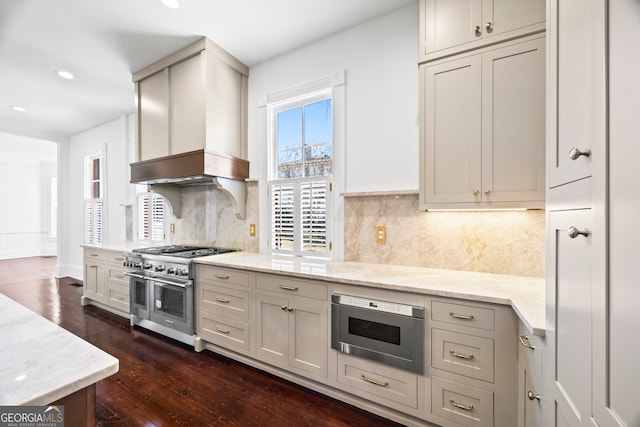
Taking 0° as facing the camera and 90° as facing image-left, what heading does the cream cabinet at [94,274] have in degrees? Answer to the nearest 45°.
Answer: approximately 45°

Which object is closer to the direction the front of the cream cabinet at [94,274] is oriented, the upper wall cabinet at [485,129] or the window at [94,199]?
the upper wall cabinet

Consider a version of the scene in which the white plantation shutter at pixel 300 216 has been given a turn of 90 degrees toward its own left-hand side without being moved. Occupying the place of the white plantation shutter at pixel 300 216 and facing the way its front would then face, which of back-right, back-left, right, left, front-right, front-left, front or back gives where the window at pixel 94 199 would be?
back

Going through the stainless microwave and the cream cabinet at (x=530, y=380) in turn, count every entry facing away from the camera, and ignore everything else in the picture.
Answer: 0

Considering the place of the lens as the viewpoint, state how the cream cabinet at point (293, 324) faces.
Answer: facing the viewer and to the left of the viewer

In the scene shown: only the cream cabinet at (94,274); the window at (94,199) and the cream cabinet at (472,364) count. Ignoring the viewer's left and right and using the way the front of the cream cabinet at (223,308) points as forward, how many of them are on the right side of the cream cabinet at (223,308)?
2

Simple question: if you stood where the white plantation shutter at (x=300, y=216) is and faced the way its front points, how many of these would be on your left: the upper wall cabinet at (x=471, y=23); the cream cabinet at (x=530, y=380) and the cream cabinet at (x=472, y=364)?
3

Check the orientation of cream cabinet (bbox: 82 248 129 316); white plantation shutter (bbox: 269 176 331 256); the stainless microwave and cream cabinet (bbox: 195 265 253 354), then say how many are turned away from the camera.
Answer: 0

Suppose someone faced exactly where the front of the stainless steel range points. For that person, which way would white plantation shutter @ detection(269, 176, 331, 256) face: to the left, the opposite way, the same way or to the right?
the same way

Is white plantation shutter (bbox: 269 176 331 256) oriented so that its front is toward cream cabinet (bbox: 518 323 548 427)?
no

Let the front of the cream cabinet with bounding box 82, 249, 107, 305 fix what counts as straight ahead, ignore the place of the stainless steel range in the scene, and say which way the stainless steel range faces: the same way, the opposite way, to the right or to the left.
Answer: the same way

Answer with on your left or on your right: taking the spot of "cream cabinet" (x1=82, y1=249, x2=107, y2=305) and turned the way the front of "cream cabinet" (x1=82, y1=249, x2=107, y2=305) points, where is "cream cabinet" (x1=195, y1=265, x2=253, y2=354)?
on your left

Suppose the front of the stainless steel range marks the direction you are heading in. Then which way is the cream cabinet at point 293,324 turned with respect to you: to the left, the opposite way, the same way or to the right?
the same way

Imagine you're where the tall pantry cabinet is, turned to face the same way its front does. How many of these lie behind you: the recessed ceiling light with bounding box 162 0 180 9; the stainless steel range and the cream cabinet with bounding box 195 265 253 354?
0

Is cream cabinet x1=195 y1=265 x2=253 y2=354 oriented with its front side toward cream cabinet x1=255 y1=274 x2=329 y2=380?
no
